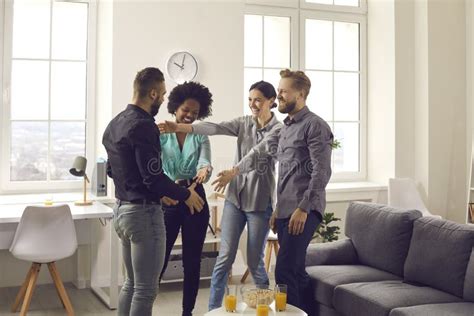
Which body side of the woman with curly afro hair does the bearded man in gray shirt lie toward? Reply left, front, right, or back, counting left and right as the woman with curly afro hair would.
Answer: left

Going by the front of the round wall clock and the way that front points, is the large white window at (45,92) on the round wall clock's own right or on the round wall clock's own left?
on the round wall clock's own right

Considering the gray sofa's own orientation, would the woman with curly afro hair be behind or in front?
in front

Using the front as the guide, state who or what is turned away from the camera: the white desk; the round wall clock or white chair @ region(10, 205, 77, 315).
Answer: the white chair

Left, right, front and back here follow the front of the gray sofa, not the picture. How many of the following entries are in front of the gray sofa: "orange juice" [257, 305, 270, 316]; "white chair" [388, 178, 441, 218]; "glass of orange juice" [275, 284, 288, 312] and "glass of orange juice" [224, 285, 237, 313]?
3

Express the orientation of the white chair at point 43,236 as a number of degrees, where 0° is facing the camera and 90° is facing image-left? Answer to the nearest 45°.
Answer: approximately 180°

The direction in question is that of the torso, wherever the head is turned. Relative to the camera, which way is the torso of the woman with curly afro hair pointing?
toward the camera

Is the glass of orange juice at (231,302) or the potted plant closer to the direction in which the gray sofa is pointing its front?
the glass of orange juice

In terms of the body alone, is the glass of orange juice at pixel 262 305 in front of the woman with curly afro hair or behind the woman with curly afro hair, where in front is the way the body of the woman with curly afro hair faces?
in front

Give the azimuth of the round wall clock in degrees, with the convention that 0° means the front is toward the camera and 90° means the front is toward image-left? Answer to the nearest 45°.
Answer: approximately 0°

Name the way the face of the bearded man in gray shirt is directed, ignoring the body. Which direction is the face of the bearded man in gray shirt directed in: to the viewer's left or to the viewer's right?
to the viewer's left

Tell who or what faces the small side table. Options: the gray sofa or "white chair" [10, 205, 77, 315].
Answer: the gray sofa

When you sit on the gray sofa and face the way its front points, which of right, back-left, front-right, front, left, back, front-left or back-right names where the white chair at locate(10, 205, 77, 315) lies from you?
front-right

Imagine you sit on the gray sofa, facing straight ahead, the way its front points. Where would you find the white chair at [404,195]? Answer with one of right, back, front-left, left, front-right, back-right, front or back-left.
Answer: back-right
